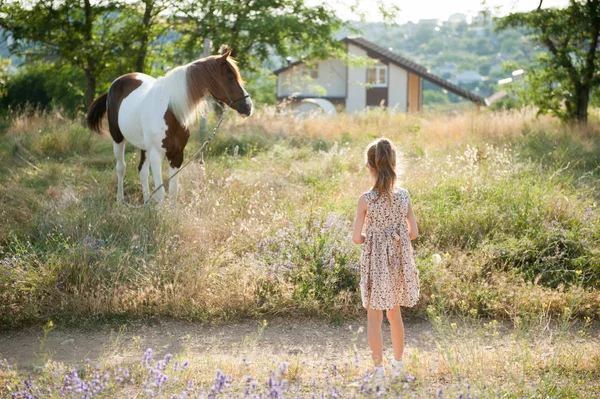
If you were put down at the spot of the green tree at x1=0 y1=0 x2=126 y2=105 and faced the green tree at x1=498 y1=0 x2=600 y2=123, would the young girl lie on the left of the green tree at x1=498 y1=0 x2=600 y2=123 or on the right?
right

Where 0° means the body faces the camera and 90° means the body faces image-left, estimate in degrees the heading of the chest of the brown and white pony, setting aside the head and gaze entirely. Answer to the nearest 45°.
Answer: approximately 315°

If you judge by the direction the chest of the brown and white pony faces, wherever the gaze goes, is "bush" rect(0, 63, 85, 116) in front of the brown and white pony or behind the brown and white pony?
behind

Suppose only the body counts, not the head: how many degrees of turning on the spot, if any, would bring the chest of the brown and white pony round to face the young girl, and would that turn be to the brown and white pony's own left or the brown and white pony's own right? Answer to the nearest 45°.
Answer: approximately 45° to the brown and white pony's own right

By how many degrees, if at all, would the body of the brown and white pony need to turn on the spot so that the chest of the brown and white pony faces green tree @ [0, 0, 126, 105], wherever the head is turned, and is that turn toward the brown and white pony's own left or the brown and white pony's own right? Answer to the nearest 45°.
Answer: approximately 135° to the brown and white pony's own left
